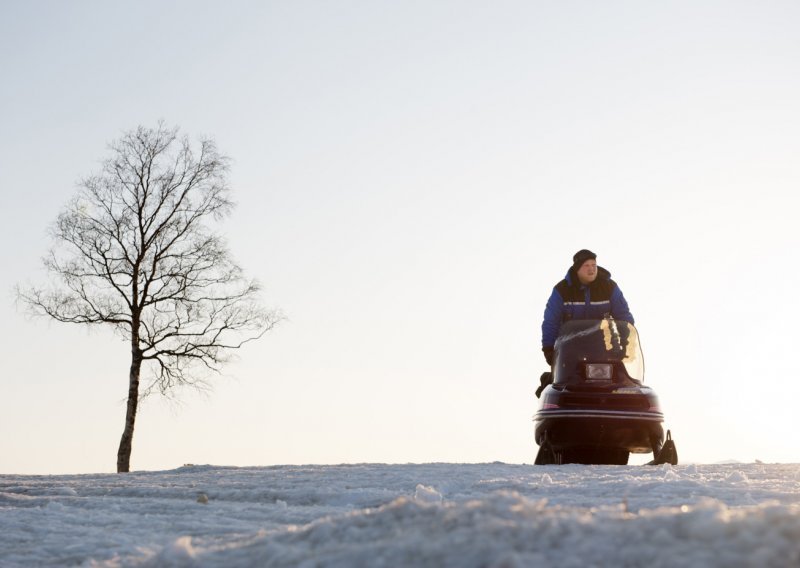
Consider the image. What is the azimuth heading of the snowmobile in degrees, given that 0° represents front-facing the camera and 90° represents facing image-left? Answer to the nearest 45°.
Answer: approximately 0°

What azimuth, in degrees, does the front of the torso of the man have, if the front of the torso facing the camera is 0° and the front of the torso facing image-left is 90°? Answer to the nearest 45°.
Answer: approximately 0°

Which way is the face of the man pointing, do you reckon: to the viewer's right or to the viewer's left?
to the viewer's right
